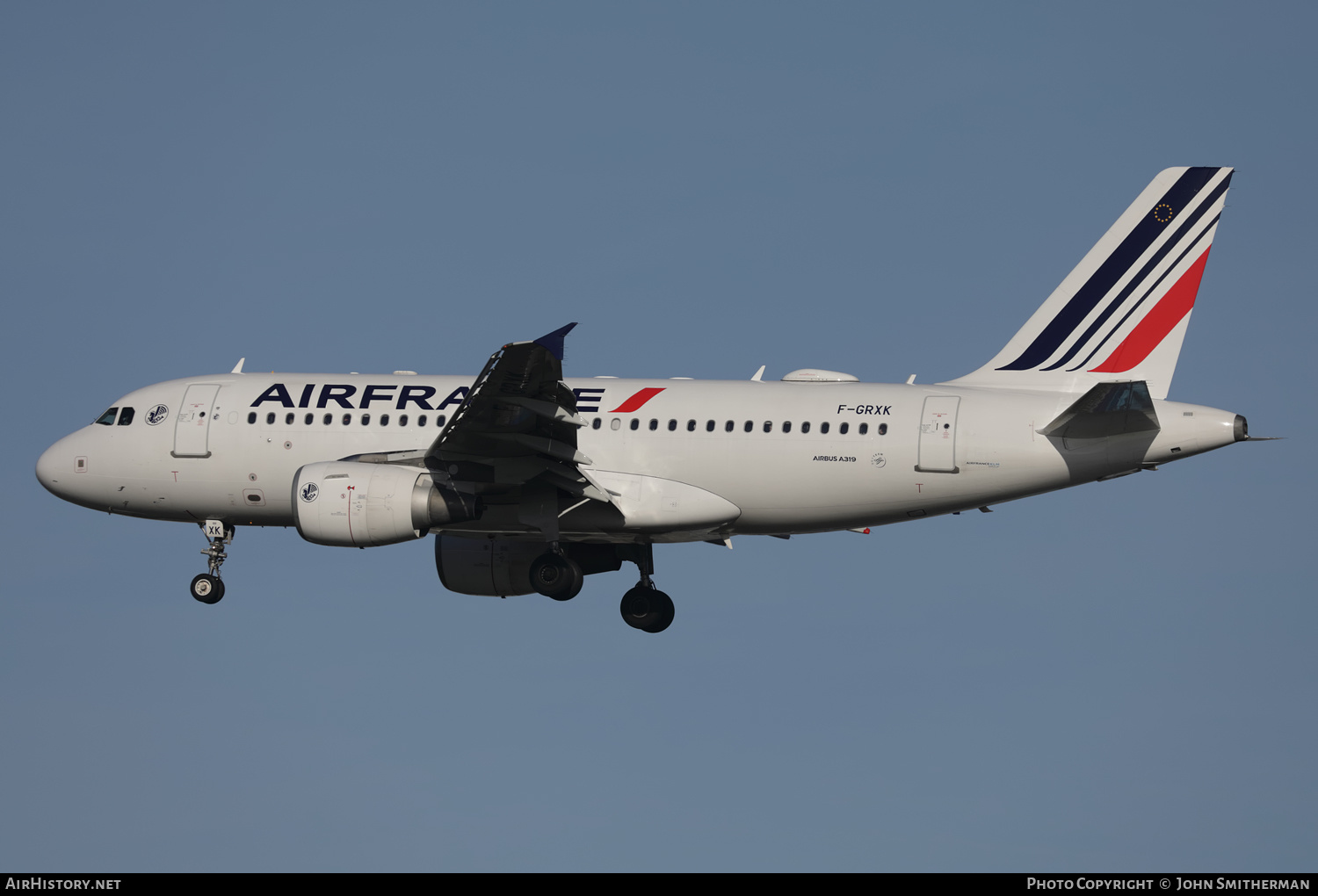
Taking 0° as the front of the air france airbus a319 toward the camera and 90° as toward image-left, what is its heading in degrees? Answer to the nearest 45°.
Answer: approximately 90°
